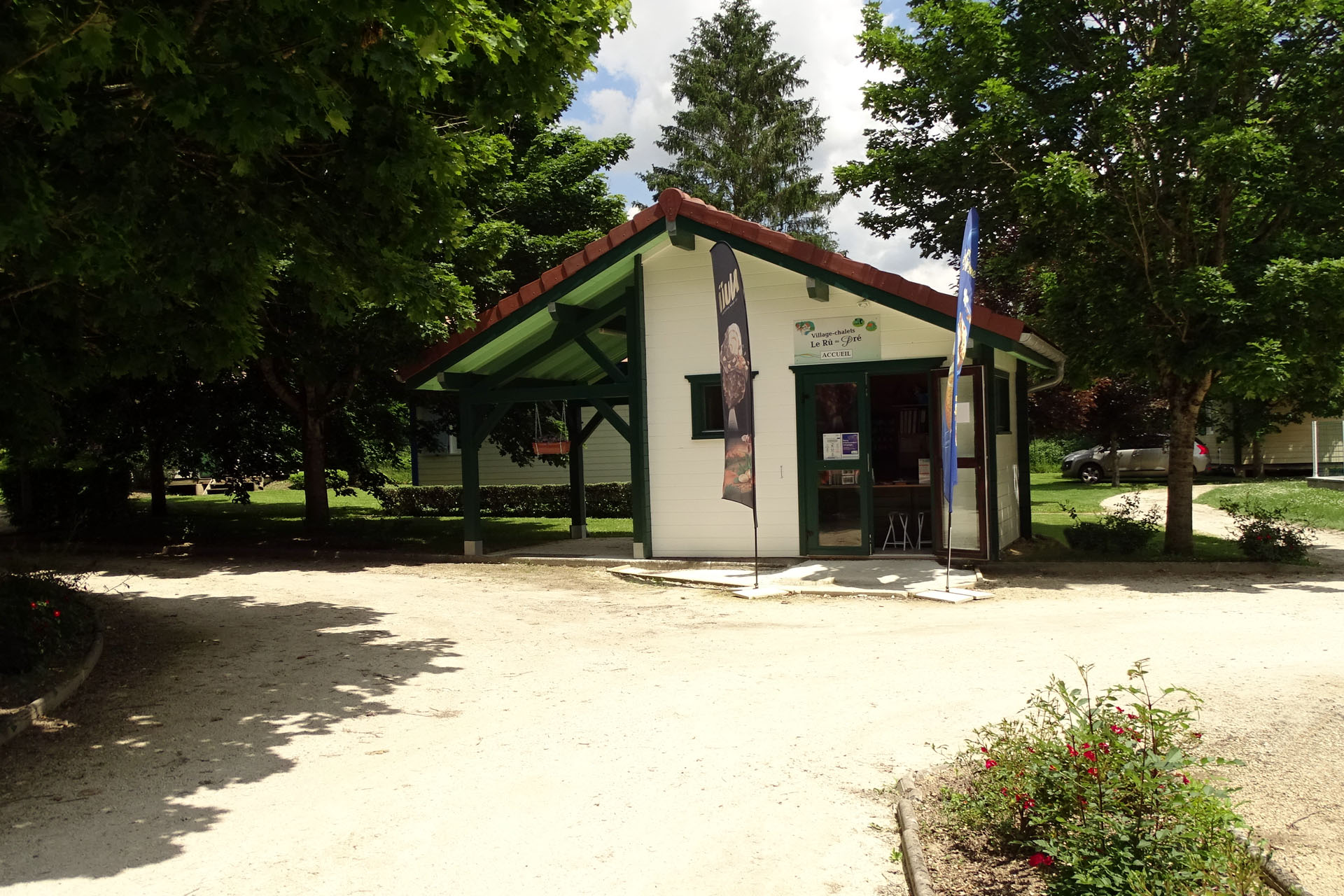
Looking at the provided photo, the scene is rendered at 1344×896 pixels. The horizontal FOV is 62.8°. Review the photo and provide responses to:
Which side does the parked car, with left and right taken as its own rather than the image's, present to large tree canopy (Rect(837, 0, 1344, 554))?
left

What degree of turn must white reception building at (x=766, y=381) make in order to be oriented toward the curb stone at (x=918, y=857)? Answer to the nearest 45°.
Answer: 0° — it already faces it

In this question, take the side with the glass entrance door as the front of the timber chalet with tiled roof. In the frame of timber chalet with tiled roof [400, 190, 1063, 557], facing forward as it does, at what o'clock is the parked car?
The parked car is roughly at 7 o'clock from the timber chalet with tiled roof.

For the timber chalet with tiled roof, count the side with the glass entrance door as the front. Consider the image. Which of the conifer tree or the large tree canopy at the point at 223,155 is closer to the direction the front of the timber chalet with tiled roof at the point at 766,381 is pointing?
the large tree canopy

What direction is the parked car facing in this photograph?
to the viewer's left

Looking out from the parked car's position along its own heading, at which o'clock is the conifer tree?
The conifer tree is roughly at 12 o'clock from the parked car.

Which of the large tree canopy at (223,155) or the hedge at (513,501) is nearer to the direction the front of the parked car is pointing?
the hedge

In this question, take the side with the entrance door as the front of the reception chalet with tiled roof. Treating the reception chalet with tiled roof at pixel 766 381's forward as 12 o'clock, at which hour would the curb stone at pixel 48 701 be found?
The curb stone is roughly at 1 o'clock from the reception chalet with tiled roof.

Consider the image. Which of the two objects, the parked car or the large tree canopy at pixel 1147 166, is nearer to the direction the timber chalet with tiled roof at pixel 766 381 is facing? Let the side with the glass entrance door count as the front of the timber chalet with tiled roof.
the large tree canopy

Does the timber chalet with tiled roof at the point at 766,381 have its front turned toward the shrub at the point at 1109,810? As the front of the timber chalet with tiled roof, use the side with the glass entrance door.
yes

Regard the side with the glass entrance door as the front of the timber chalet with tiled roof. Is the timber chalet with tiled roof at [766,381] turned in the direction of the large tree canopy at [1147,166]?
no

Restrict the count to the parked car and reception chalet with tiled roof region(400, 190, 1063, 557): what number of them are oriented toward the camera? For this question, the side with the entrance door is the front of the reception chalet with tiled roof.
1

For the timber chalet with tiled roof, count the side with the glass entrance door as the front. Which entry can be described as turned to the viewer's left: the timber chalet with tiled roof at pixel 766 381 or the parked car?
the parked car

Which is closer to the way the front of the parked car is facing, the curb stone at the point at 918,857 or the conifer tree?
the conifer tree

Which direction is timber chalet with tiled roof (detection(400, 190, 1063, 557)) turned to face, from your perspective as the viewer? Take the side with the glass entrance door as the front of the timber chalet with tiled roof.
facing the viewer

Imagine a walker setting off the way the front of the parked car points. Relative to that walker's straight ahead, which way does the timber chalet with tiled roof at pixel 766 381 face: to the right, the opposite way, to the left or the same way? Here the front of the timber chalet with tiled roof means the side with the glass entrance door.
to the left

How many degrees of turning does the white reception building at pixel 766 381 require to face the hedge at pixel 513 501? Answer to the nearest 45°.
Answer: approximately 135° to its right

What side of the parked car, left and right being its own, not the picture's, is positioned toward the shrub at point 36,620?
left
